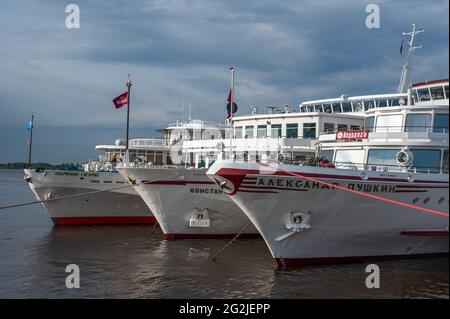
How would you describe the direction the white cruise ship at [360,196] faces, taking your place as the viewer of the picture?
facing the viewer and to the left of the viewer

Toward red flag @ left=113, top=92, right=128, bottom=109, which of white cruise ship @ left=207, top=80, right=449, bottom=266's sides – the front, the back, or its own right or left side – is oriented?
right
